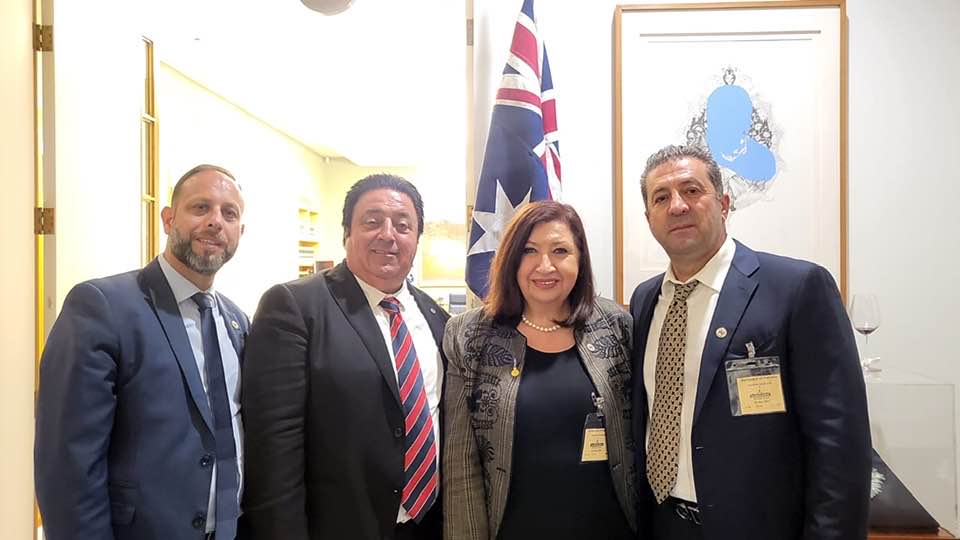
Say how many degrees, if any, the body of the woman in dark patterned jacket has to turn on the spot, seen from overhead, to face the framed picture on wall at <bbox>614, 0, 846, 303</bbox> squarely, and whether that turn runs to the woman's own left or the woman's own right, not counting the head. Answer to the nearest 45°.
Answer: approximately 135° to the woman's own left

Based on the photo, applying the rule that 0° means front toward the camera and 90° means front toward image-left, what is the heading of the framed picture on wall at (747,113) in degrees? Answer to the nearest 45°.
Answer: approximately 0°

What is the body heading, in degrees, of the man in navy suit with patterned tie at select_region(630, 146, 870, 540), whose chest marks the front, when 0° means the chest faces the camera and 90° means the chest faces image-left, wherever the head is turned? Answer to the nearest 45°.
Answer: approximately 45°

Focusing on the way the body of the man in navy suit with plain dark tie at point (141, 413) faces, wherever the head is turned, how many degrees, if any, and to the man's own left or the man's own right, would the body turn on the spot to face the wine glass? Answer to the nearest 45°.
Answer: approximately 45° to the man's own left

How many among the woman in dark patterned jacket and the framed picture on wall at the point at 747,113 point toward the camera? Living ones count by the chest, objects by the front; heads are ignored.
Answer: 2

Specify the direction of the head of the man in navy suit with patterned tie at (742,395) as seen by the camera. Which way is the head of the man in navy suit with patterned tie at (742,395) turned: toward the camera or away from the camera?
toward the camera

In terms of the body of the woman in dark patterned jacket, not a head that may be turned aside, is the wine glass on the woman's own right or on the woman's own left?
on the woman's own left

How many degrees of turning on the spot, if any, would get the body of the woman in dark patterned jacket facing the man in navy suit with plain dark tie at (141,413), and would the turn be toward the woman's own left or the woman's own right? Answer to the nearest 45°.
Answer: approximately 90° to the woman's own right

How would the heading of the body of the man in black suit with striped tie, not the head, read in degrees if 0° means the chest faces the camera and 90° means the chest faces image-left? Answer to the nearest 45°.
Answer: approximately 315°
